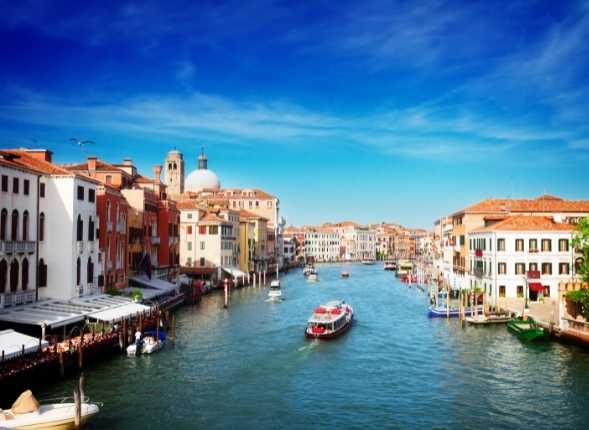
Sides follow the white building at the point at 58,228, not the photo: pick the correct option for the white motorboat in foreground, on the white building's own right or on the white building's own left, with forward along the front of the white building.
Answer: on the white building's own right

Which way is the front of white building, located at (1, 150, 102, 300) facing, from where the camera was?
facing the viewer and to the right of the viewer

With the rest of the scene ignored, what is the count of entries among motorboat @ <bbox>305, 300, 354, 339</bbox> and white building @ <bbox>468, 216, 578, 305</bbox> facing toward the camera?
1

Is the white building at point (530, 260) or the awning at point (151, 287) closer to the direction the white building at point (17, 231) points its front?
the white building

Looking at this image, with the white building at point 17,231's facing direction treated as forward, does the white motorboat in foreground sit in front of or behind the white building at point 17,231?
in front

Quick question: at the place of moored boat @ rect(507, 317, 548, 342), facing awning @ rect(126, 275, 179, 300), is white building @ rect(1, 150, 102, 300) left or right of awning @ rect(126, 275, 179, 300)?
left

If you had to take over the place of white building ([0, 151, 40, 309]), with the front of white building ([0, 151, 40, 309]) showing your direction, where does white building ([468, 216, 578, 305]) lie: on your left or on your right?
on your left

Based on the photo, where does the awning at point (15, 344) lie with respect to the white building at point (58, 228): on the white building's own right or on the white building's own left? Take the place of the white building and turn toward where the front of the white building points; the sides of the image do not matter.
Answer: on the white building's own right

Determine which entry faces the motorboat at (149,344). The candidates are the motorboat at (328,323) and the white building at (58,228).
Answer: the white building
